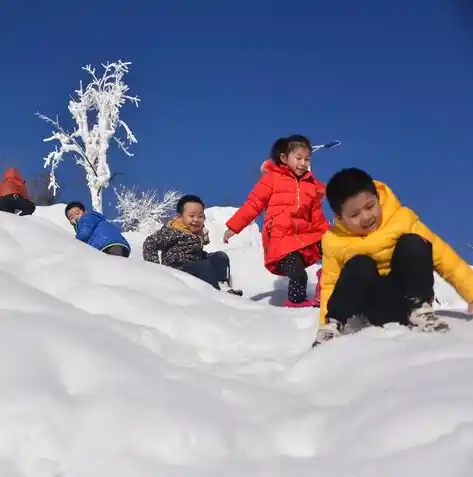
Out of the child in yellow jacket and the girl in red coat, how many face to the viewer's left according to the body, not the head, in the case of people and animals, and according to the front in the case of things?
0

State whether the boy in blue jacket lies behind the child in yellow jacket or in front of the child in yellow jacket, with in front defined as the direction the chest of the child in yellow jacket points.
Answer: behind

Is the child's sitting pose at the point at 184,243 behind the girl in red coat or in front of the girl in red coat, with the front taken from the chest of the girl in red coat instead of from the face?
behind

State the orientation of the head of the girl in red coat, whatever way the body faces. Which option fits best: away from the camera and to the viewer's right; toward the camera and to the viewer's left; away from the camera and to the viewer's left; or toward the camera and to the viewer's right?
toward the camera and to the viewer's right

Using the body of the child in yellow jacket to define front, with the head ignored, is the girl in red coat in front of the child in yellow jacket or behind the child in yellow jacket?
behind
